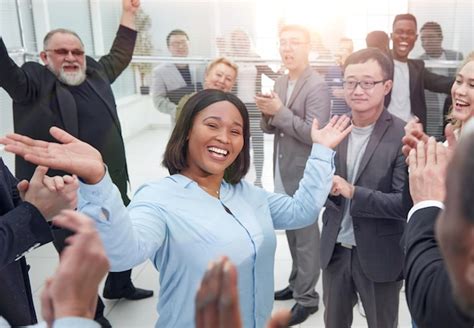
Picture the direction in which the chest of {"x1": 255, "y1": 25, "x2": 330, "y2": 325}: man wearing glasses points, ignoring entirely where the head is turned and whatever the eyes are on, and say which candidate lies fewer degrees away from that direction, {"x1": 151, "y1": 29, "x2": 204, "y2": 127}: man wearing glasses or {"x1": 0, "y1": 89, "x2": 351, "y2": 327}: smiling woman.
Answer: the smiling woman

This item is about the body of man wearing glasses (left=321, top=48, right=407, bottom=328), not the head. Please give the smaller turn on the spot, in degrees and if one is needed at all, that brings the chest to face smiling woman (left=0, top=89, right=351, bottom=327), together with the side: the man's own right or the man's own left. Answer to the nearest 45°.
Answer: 0° — they already face them

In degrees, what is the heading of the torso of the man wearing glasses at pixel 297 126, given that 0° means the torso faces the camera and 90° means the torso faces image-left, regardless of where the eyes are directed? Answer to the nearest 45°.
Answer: approximately 45°

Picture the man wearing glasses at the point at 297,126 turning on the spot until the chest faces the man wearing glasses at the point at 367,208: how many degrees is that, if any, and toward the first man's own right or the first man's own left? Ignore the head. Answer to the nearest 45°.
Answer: approximately 45° to the first man's own left

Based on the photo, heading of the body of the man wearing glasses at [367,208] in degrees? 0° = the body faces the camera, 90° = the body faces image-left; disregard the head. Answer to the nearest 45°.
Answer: approximately 45°

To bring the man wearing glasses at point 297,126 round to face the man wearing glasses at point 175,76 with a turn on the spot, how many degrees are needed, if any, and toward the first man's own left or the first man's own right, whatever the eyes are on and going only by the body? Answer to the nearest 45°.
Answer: approximately 90° to the first man's own right

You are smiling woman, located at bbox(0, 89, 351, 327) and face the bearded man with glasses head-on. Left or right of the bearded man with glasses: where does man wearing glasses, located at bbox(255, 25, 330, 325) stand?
right
